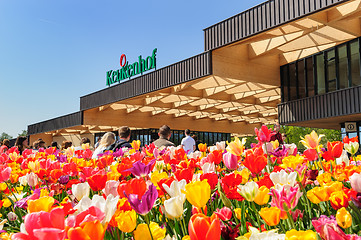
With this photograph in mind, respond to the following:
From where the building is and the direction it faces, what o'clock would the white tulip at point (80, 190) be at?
The white tulip is roughly at 11 o'clock from the building.

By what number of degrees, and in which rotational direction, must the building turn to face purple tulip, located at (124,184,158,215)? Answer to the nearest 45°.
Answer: approximately 45° to its left

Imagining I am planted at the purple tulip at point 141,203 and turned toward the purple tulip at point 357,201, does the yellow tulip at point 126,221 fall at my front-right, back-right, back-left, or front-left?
back-right

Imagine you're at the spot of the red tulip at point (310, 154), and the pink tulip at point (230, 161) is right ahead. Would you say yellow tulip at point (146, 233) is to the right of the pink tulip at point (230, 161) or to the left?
left

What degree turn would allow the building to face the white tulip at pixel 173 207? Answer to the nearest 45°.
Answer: approximately 45° to its left

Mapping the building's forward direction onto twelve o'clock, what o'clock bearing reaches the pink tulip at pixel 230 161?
The pink tulip is roughly at 11 o'clock from the building.

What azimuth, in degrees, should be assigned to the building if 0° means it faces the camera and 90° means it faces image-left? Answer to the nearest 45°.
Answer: approximately 45°
